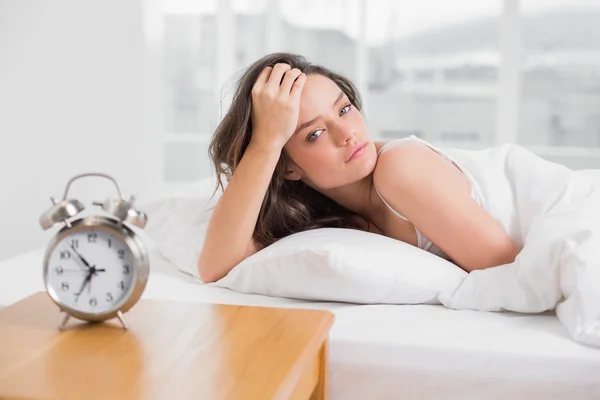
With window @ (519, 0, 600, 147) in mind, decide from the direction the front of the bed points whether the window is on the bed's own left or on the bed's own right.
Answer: on the bed's own left

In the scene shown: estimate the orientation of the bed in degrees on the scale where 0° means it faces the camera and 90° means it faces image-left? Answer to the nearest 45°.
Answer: approximately 270°

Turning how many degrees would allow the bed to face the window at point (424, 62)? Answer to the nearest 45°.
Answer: approximately 90° to its left
